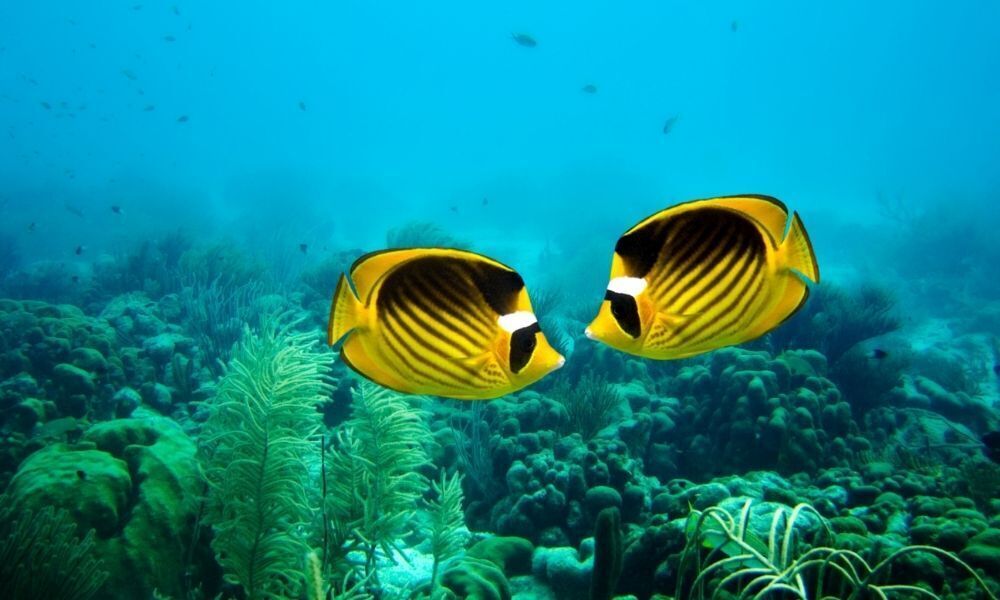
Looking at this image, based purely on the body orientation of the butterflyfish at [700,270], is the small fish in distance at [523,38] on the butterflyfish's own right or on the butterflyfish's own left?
on the butterflyfish's own right

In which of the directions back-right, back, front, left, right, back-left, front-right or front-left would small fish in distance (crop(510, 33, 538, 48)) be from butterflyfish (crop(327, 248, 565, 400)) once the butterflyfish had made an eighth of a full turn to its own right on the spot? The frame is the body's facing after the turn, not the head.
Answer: back-left

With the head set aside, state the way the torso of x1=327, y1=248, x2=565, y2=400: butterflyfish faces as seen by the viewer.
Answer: to the viewer's right

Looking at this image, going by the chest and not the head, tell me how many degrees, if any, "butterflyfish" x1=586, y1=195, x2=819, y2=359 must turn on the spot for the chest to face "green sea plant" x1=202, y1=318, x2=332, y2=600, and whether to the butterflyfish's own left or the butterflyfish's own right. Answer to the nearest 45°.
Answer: approximately 45° to the butterflyfish's own right

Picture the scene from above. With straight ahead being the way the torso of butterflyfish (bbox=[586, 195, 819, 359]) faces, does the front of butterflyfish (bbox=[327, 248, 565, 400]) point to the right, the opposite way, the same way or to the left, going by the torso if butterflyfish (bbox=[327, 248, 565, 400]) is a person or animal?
the opposite way

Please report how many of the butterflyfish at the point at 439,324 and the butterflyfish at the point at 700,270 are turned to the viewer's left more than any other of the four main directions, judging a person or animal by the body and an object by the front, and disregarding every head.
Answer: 1

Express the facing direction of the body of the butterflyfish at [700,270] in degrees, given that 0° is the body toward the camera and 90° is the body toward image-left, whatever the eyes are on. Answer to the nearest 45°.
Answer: approximately 90°
